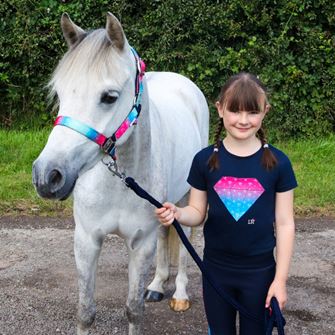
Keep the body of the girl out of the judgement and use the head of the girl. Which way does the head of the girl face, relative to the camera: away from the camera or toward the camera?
toward the camera

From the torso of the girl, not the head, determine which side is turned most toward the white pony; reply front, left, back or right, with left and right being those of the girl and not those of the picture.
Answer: right

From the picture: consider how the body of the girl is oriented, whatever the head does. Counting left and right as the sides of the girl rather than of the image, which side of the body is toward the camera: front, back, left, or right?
front

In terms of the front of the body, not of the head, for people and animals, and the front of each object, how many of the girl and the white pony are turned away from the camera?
0

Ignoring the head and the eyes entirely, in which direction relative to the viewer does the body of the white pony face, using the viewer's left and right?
facing the viewer and to the left of the viewer

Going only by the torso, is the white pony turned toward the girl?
no
